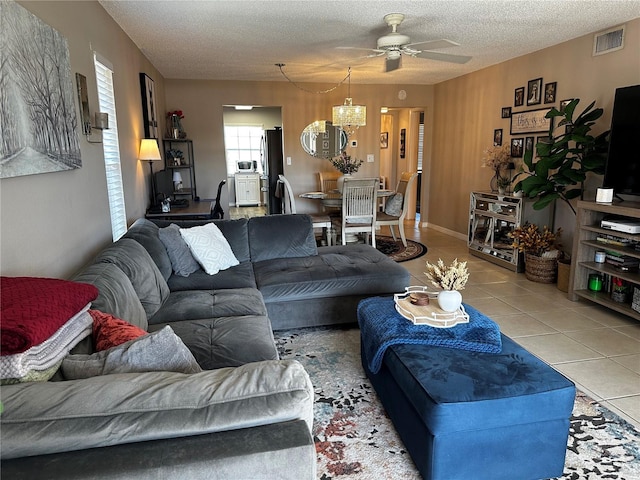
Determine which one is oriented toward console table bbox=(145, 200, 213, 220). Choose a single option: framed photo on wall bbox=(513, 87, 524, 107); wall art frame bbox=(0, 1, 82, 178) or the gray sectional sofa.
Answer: the framed photo on wall

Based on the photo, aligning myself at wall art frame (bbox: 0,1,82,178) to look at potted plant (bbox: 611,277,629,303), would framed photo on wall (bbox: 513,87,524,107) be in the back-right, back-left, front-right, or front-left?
front-left

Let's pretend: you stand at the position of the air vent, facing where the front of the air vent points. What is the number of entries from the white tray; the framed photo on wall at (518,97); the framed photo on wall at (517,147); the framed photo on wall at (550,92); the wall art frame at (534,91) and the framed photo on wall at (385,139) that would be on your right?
5

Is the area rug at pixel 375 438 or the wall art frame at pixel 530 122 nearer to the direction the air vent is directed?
the area rug

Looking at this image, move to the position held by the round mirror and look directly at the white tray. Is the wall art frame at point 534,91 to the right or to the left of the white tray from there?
left

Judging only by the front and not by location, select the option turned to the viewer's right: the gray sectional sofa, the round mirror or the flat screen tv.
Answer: the gray sectional sofa

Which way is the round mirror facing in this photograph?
toward the camera

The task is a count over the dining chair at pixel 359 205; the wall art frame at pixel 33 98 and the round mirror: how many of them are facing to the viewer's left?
0

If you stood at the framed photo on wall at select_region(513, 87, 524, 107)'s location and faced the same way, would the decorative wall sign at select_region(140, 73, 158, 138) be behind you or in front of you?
in front

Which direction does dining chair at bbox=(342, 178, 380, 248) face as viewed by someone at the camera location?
facing away from the viewer

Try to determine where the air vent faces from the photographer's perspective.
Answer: facing the viewer and to the left of the viewer

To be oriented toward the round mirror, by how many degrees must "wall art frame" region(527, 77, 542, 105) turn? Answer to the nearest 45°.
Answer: approximately 45° to its right

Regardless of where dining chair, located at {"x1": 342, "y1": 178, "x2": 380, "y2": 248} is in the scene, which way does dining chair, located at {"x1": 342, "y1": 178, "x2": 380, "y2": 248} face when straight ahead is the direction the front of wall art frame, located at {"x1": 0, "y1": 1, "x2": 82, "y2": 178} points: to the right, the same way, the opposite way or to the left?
to the left

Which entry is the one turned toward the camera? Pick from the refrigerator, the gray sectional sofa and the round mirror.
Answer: the round mirror

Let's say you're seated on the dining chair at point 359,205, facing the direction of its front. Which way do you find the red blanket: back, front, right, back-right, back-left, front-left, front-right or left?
back

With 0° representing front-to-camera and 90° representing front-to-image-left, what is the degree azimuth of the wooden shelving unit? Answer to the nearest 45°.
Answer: approximately 45°

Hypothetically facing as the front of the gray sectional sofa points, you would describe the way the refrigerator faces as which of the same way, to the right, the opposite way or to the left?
the opposite way

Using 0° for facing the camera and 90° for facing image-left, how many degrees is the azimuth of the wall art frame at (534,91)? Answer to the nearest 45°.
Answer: approximately 45°

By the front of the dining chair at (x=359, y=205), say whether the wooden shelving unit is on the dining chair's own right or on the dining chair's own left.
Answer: on the dining chair's own right

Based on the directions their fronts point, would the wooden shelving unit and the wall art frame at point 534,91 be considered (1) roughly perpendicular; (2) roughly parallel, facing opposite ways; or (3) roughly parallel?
roughly parallel

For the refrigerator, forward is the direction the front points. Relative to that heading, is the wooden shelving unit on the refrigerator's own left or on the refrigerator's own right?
on the refrigerator's own left

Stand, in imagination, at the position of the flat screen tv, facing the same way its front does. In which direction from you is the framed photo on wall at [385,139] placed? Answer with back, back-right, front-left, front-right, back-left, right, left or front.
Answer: right
